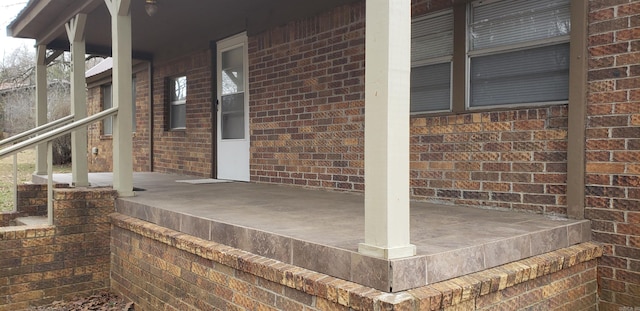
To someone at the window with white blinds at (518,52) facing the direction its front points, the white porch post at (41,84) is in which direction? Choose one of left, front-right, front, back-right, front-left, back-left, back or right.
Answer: front-right

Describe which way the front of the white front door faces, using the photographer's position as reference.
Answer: facing the viewer and to the left of the viewer

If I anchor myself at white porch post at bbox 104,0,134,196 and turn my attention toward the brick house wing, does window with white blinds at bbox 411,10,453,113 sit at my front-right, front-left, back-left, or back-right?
back-right

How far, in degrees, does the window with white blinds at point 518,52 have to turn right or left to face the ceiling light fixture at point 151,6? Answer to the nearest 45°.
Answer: approximately 45° to its right

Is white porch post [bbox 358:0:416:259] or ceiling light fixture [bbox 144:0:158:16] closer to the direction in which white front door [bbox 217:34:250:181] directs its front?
the ceiling light fixture

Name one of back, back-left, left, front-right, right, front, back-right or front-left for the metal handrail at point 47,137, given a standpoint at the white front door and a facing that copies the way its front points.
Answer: front

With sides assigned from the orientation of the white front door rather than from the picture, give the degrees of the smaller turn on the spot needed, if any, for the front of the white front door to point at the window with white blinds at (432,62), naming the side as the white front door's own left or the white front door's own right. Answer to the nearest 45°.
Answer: approximately 90° to the white front door's own left

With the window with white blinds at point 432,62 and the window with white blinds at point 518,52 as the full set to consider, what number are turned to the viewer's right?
0

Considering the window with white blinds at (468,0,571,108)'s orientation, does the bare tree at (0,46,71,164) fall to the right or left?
on its right

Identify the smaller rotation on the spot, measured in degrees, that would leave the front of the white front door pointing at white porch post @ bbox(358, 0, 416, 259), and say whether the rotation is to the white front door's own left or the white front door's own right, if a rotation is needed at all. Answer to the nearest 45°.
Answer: approximately 45° to the white front door's own left

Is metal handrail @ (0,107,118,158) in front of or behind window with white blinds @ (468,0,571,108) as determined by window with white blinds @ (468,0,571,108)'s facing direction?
in front

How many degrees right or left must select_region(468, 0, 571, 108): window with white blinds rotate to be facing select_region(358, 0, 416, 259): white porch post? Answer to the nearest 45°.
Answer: approximately 45° to its left

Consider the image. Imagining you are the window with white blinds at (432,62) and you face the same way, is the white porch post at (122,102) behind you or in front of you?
in front
